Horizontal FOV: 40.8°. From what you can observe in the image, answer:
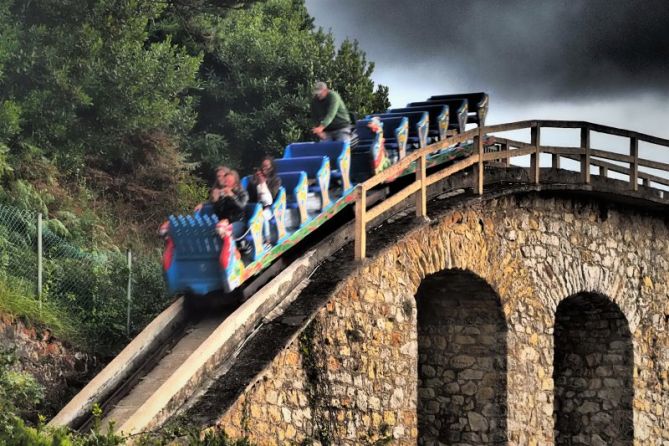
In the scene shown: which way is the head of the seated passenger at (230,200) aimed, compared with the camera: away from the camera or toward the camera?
toward the camera

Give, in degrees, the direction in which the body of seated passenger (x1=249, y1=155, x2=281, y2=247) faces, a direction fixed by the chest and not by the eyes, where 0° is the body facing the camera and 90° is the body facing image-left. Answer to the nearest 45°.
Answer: approximately 45°

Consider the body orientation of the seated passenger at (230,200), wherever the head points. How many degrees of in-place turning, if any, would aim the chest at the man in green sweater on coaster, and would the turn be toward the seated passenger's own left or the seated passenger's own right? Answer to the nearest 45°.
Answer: approximately 180°

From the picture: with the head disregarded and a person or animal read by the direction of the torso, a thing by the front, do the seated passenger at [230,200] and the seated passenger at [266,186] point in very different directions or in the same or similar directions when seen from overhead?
same or similar directions

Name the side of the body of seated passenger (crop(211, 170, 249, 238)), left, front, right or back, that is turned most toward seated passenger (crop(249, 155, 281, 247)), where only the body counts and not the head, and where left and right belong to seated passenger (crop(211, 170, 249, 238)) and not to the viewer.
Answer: back

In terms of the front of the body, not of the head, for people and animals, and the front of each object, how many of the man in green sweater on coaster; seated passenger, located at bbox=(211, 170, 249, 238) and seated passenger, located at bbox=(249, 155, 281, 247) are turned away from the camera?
0

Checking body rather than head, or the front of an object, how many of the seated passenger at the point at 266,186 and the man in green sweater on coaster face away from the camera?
0

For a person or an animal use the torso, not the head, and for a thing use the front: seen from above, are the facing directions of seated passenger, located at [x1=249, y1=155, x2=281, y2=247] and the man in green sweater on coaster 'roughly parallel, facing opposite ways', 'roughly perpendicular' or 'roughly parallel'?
roughly parallel

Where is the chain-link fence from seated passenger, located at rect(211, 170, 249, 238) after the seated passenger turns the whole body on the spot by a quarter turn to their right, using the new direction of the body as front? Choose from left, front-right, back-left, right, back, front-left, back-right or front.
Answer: front

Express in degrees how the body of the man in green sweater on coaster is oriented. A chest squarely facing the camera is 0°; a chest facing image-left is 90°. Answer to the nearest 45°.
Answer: approximately 45°

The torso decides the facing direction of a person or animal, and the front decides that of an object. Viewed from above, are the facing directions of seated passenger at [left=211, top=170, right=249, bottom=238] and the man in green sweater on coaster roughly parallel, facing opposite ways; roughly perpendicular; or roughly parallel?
roughly parallel
